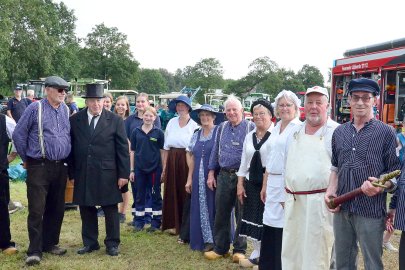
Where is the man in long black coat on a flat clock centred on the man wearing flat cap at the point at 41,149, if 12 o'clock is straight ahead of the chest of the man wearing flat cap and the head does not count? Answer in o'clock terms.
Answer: The man in long black coat is roughly at 10 o'clock from the man wearing flat cap.

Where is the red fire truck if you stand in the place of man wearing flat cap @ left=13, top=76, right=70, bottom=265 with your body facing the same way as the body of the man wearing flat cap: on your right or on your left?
on your left

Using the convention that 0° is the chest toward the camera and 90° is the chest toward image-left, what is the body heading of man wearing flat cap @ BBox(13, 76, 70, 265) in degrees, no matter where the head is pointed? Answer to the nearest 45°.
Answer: approximately 315°

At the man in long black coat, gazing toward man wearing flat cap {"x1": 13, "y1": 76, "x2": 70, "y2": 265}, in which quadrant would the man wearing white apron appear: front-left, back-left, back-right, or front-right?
back-left
